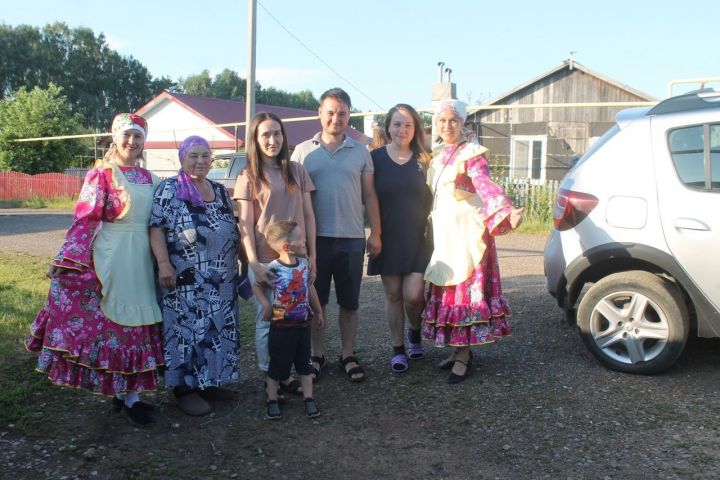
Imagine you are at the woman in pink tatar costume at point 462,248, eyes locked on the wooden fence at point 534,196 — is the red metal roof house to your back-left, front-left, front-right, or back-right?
front-left

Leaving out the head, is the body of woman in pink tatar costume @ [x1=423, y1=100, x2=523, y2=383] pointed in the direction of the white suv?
no

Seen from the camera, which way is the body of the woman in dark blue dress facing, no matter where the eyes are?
toward the camera

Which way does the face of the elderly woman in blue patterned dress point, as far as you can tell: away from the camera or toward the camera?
toward the camera

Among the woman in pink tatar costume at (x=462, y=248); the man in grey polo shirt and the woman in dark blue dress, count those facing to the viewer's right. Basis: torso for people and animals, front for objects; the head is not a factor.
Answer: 0

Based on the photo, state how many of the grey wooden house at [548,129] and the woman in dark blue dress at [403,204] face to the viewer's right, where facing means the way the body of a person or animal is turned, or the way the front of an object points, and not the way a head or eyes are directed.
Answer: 0

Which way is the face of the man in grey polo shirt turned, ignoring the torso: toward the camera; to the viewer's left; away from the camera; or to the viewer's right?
toward the camera

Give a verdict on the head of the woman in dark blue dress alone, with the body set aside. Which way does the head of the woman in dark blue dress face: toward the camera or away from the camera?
toward the camera

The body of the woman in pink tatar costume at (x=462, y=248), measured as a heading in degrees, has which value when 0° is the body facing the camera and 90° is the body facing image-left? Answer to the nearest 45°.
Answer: approximately 45°

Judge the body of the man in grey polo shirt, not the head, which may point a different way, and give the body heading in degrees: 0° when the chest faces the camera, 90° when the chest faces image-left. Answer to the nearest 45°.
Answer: approximately 0°

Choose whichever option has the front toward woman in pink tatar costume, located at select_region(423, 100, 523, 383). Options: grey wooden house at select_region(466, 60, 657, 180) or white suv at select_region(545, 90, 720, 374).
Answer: the grey wooden house

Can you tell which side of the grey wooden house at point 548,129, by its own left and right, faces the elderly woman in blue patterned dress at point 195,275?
front

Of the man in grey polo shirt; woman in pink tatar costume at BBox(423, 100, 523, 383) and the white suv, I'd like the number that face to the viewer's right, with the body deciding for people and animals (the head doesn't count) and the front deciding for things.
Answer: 1

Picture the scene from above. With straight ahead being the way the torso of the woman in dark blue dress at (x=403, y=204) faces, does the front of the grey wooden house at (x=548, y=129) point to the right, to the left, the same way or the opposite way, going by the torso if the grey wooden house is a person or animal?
the same way
